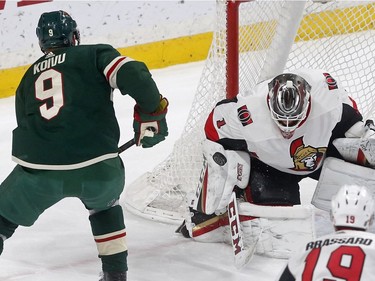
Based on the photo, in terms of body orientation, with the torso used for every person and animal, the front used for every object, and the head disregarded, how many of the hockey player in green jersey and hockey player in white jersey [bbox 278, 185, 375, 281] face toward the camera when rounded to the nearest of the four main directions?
0

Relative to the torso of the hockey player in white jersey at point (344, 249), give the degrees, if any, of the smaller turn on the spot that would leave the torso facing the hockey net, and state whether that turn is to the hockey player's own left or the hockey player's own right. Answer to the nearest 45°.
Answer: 0° — they already face it

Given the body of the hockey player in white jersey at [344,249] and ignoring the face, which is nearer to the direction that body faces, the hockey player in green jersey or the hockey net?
the hockey net

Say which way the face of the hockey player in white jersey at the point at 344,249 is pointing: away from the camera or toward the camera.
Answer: away from the camera

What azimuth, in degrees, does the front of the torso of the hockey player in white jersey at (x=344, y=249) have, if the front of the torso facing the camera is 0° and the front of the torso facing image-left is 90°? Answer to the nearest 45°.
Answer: approximately 180°

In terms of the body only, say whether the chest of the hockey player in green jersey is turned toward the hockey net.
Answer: yes

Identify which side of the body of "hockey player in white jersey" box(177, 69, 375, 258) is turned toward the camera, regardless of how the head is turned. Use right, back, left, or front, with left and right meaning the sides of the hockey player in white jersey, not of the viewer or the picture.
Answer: front

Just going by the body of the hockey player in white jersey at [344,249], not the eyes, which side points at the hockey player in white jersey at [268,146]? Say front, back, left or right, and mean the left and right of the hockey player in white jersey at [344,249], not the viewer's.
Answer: front

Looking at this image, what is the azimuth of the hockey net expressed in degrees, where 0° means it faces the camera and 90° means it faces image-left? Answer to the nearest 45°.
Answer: approximately 315°

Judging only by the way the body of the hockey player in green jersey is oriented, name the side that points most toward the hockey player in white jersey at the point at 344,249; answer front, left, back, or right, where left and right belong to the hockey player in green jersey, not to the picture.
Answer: right

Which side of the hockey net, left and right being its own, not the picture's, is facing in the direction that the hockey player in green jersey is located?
right

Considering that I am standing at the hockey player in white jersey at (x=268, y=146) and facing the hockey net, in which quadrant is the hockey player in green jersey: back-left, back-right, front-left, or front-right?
back-left

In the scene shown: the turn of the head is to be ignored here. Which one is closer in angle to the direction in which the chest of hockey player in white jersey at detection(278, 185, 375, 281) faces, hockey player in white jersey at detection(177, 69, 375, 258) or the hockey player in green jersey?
the hockey player in white jersey

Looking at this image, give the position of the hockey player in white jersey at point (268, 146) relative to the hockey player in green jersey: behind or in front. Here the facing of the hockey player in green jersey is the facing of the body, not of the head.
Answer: in front

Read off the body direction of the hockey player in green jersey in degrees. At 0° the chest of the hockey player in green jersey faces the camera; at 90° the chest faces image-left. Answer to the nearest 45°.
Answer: approximately 225°
